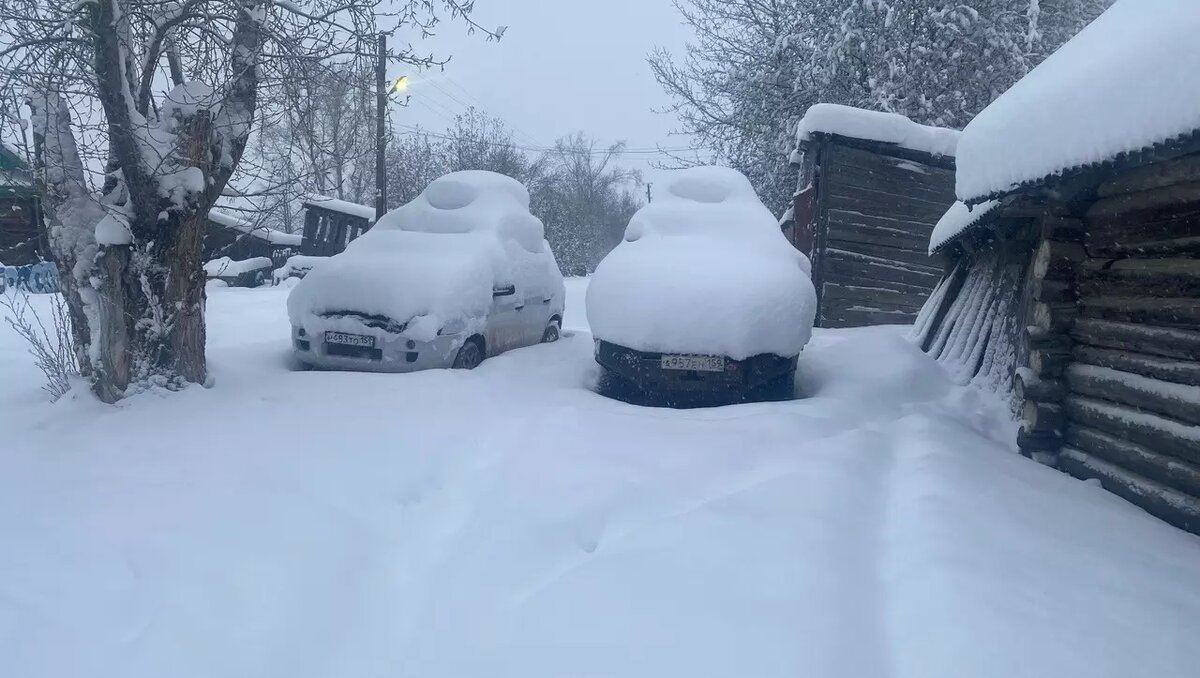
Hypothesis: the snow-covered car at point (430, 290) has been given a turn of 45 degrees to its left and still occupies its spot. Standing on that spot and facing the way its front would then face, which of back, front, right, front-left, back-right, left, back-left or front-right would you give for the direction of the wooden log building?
front-left

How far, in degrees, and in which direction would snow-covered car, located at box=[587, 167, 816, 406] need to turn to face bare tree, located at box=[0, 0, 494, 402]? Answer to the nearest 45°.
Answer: approximately 90° to its right

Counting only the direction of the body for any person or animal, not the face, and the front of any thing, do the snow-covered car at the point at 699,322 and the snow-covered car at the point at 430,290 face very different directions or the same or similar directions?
same or similar directions

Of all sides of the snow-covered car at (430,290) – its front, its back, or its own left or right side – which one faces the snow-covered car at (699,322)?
left

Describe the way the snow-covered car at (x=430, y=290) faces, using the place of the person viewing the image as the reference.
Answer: facing the viewer and to the left of the viewer

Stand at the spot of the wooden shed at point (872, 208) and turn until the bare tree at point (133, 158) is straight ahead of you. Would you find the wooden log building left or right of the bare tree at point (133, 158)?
left

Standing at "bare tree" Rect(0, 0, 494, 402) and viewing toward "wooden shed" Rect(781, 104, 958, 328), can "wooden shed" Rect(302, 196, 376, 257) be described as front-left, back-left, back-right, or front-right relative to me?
front-left

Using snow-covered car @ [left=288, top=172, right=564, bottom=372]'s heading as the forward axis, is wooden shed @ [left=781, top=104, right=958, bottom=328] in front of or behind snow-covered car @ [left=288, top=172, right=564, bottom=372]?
behind

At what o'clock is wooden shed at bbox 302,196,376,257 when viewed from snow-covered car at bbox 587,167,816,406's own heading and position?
The wooden shed is roughly at 5 o'clock from the snow-covered car.

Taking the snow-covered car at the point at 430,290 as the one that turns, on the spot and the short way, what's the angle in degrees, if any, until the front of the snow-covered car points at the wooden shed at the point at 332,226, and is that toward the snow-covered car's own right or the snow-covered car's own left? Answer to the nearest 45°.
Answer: approximately 135° to the snow-covered car's own right

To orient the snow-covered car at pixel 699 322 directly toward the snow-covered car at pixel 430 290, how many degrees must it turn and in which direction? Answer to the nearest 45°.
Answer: approximately 90° to its right
